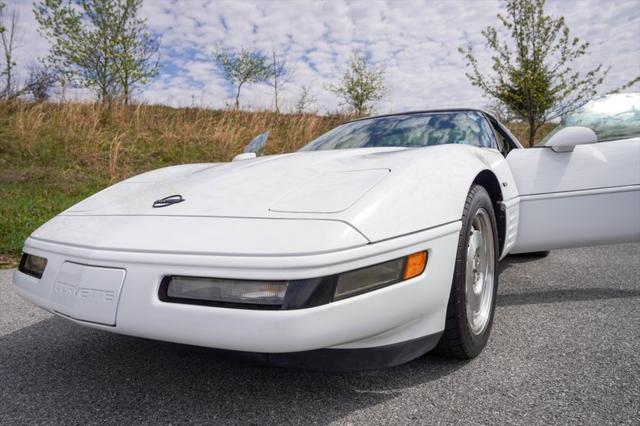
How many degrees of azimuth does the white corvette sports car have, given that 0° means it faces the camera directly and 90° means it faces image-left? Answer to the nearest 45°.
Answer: approximately 45°
